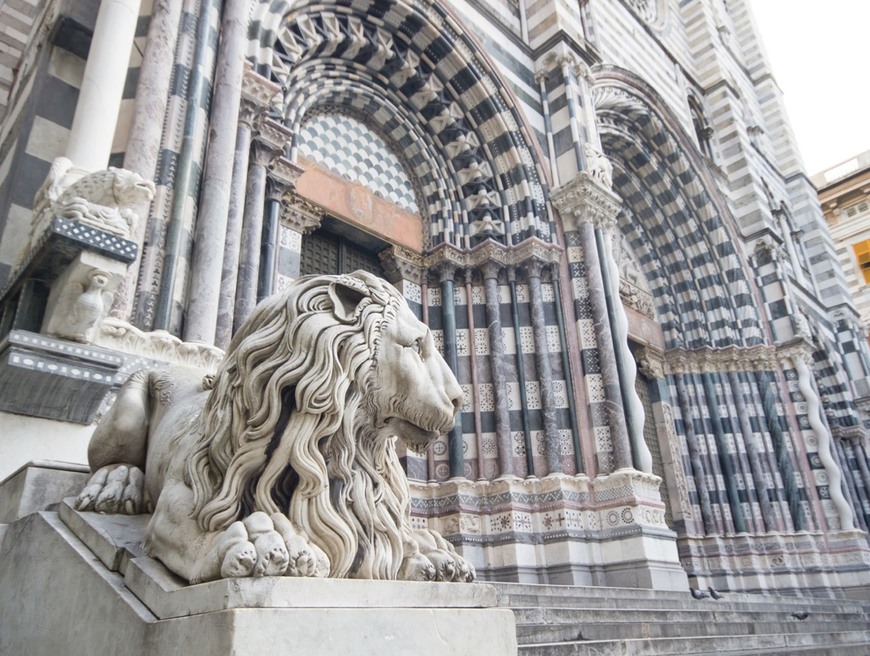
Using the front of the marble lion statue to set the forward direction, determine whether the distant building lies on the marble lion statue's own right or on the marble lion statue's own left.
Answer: on the marble lion statue's own left

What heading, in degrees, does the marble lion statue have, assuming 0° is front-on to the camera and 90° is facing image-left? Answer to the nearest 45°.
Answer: approximately 315°
